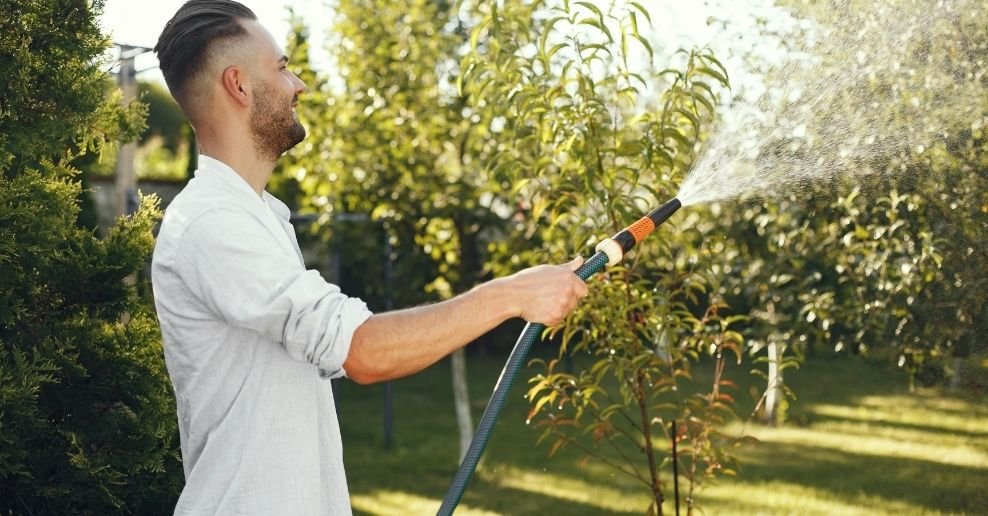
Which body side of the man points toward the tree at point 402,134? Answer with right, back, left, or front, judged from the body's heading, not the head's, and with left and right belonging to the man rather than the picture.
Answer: left

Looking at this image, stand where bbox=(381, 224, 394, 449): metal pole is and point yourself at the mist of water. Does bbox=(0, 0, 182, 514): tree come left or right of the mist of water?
right

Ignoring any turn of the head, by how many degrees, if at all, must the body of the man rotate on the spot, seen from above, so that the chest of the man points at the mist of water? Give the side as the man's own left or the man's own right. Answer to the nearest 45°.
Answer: approximately 45° to the man's own left

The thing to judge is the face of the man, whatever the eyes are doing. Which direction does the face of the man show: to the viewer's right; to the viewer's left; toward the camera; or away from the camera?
to the viewer's right

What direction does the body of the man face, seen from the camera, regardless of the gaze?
to the viewer's right
